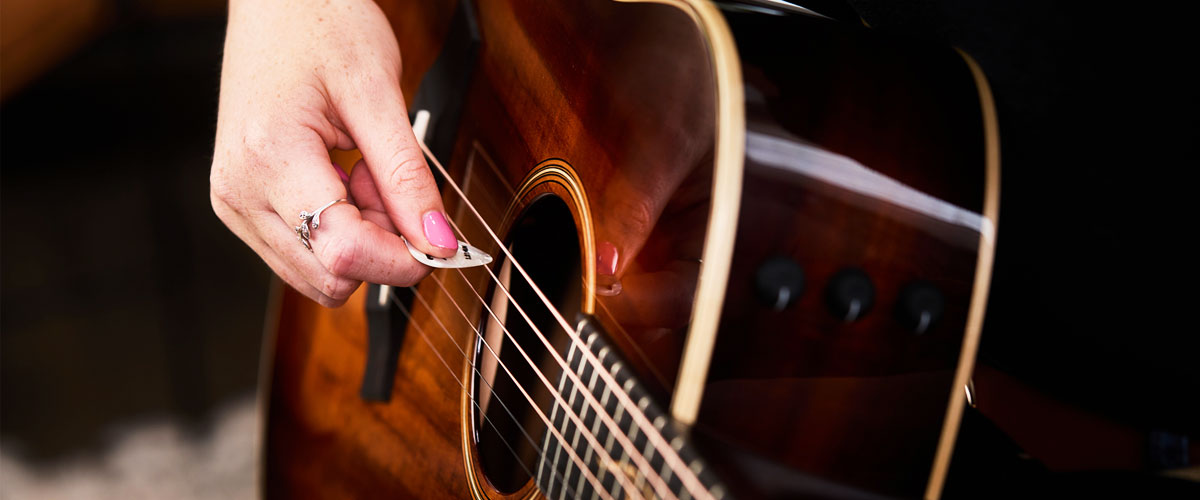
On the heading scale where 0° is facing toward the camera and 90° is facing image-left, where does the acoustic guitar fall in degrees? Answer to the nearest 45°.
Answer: approximately 45°
